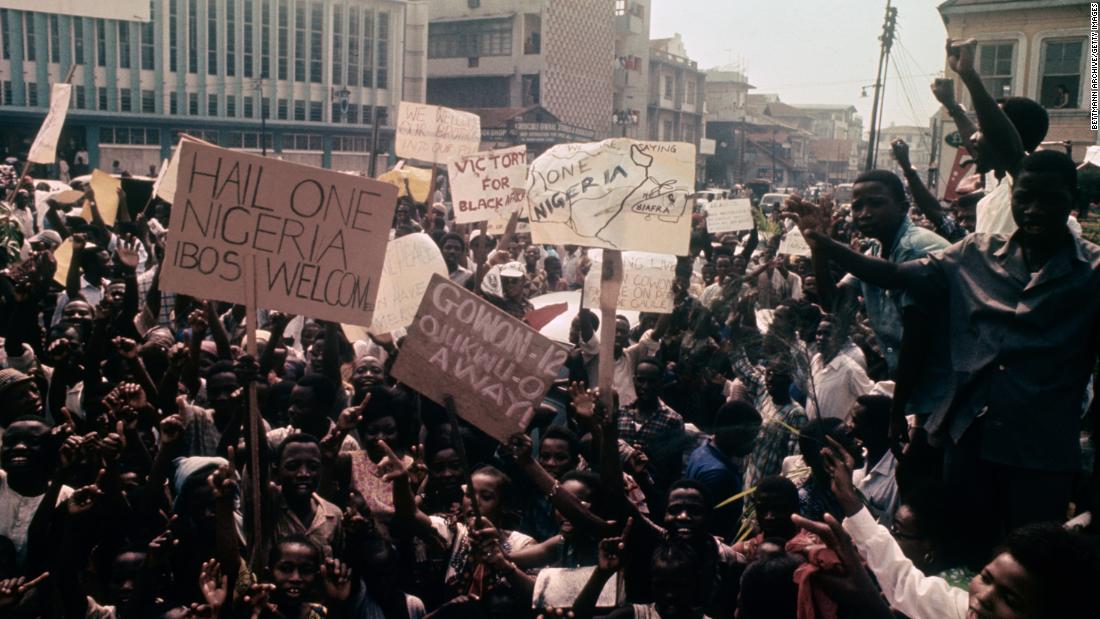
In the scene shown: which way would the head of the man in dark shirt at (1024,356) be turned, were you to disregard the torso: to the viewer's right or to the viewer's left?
to the viewer's left

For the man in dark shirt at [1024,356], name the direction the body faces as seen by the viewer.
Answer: toward the camera
